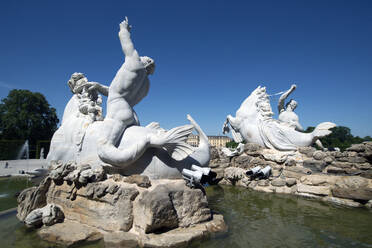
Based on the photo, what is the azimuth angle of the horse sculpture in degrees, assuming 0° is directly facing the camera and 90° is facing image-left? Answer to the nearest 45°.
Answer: approximately 90°

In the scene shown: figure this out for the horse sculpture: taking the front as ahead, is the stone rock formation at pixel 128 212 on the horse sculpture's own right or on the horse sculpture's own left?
on the horse sculpture's own left

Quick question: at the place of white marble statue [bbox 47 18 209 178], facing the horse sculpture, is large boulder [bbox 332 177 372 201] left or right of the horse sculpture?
right

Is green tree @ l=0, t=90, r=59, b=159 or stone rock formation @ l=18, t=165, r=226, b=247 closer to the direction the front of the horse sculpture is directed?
the green tree

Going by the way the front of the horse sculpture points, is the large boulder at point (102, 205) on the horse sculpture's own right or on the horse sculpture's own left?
on the horse sculpture's own left
